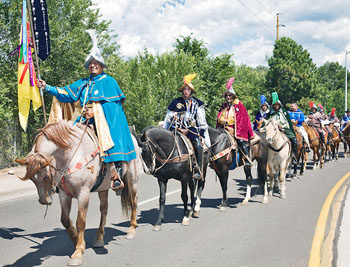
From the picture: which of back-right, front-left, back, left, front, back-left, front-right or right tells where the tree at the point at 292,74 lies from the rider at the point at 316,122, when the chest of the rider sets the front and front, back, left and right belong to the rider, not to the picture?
back-right

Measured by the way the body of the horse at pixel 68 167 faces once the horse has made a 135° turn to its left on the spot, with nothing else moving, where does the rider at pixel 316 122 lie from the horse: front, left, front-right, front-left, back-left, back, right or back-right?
front-left

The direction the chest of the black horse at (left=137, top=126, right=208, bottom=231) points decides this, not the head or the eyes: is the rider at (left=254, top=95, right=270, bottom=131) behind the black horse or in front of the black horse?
behind

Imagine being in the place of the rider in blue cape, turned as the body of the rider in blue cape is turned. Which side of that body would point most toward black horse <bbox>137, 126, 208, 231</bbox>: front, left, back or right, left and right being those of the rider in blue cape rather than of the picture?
back

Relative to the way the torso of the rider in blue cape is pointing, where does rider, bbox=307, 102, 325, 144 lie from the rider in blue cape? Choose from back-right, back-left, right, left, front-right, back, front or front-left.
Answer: back

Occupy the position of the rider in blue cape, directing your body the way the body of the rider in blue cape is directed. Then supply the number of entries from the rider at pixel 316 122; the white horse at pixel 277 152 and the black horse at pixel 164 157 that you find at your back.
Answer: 3

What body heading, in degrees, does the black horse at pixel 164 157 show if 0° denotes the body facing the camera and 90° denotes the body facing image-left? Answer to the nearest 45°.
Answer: approximately 45°

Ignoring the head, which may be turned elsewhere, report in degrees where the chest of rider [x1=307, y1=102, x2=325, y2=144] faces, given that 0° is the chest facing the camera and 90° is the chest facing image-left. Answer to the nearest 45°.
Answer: approximately 45°

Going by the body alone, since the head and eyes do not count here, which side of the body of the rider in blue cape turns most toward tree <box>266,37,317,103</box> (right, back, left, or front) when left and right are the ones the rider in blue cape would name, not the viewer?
back
